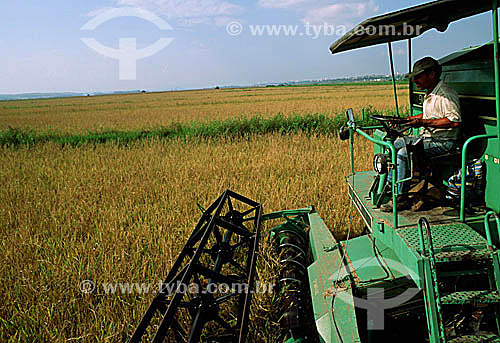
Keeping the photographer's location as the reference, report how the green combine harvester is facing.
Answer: facing to the left of the viewer

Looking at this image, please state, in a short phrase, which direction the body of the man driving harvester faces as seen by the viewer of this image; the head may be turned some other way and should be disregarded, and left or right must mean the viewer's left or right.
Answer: facing to the left of the viewer
